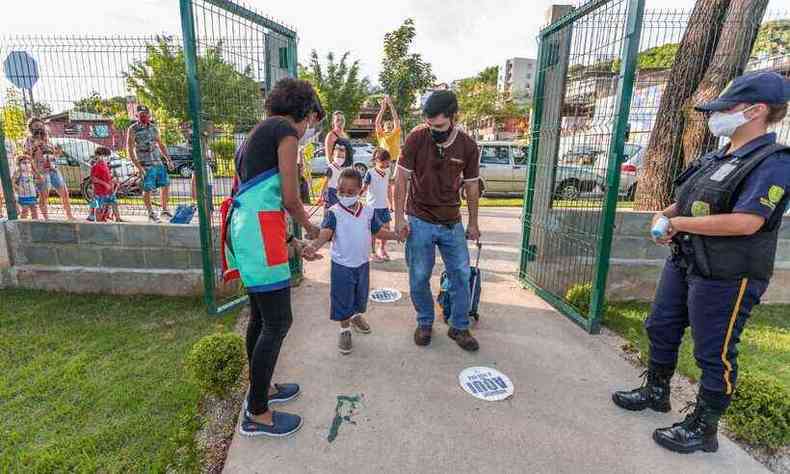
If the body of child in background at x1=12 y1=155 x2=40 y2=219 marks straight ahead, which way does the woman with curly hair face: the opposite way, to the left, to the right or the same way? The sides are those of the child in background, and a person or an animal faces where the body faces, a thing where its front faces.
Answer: to the left

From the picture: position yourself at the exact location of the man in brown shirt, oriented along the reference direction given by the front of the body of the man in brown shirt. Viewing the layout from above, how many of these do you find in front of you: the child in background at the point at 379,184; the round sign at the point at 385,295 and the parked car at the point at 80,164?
0

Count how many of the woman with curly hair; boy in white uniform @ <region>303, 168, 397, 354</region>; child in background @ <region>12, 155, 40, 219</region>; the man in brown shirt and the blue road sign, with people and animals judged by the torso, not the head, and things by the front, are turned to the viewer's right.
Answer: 1

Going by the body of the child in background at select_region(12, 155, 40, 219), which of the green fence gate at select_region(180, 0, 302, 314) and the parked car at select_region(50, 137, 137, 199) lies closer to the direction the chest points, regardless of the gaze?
the green fence gate

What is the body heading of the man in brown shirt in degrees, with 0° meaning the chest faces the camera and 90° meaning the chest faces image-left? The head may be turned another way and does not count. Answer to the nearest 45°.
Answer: approximately 0°

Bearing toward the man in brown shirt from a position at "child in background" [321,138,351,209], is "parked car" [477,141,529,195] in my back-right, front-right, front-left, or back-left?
back-left

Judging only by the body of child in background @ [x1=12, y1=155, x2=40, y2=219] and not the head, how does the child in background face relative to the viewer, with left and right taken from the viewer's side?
facing the viewer

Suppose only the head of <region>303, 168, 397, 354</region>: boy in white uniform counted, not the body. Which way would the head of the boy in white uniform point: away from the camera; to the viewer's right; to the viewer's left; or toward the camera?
toward the camera

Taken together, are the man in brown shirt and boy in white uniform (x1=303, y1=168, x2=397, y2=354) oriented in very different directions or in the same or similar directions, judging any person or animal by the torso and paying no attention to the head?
same or similar directions

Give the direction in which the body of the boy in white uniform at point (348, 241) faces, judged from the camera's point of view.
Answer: toward the camera

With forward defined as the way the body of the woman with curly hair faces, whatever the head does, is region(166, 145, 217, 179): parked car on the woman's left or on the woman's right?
on the woman's left

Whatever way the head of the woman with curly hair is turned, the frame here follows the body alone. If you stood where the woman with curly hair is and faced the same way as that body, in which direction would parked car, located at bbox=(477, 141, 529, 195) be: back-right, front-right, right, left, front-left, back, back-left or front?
front-left

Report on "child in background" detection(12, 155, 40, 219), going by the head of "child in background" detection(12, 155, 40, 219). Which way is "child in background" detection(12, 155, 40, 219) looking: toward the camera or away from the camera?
toward the camera

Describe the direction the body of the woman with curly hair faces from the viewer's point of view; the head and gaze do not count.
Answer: to the viewer's right

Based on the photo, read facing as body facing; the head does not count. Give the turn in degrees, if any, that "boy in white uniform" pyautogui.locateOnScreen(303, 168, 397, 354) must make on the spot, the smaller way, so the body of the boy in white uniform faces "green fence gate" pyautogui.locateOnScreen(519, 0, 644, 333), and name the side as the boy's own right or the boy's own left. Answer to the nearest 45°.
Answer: approximately 90° to the boy's own left

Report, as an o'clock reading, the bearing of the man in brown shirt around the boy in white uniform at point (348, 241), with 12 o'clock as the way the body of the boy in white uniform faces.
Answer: The man in brown shirt is roughly at 9 o'clock from the boy in white uniform.

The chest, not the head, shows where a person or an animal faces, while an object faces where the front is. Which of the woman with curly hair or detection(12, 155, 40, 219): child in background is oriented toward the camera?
the child in background
